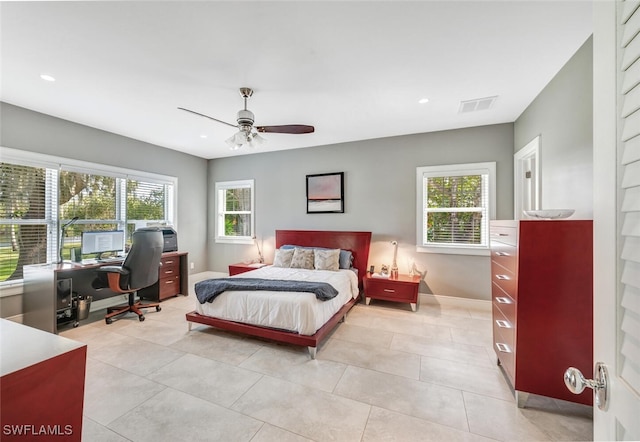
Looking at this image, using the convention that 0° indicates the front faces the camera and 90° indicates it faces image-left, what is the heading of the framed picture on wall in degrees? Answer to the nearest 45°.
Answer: approximately 45°

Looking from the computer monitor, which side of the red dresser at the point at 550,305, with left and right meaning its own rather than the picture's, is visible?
front

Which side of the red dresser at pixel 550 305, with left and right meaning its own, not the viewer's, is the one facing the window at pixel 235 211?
front

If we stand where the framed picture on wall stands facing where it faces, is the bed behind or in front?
in front

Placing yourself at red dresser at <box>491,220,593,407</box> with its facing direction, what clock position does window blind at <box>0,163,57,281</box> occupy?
The window blind is roughly at 11 o'clock from the red dresser.

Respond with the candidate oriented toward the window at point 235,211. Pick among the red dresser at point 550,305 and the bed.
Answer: the red dresser

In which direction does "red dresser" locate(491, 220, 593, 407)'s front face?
to the viewer's left

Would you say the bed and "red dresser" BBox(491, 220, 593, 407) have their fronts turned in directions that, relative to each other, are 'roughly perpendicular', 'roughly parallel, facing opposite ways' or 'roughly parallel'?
roughly perpendicular

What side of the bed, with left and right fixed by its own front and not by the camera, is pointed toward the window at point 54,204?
right

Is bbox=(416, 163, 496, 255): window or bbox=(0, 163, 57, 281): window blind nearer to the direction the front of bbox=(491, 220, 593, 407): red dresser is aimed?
the window blind

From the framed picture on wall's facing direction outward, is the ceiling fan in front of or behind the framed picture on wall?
in front

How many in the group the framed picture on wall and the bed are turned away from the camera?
0
